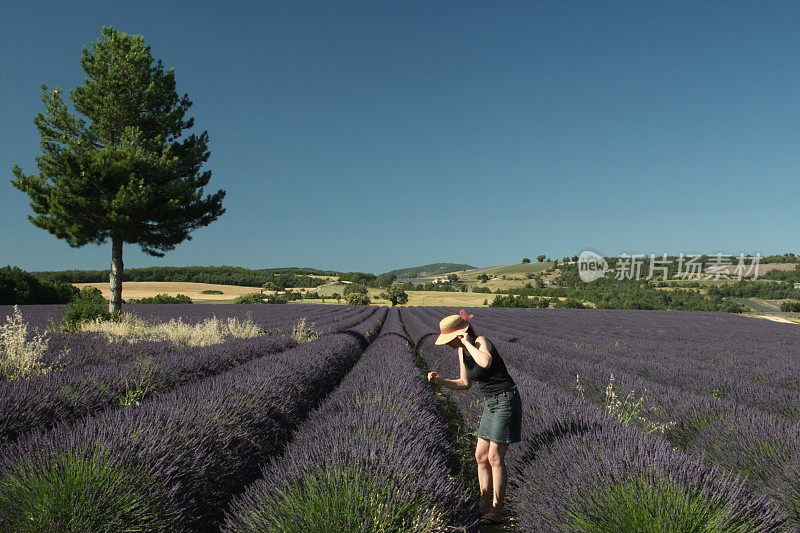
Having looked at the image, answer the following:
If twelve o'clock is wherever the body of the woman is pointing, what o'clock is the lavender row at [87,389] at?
The lavender row is roughly at 2 o'clock from the woman.

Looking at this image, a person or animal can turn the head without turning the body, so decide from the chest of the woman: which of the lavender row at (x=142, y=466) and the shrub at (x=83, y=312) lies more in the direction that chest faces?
the lavender row

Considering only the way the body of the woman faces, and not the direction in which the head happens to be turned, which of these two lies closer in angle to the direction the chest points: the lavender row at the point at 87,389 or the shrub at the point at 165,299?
the lavender row

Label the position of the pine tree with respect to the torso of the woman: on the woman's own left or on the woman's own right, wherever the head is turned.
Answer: on the woman's own right

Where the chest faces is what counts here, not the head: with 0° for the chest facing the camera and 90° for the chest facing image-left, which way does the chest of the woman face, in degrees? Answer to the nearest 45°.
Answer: approximately 45°

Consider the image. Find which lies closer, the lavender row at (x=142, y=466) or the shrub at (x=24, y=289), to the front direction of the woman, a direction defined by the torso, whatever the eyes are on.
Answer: the lavender row

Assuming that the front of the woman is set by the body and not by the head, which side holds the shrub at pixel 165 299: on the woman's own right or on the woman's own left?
on the woman's own right

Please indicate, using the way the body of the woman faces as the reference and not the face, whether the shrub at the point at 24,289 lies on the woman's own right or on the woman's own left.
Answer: on the woman's own right

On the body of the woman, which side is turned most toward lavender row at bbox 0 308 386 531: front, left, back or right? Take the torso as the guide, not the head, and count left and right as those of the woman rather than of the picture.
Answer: front

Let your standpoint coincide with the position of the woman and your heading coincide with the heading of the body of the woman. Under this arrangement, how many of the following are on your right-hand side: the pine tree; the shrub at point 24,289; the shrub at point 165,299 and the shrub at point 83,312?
4

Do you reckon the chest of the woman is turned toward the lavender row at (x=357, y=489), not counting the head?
yes

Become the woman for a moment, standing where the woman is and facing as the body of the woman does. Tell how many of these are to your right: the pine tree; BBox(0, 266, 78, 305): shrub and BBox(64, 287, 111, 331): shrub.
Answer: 3
